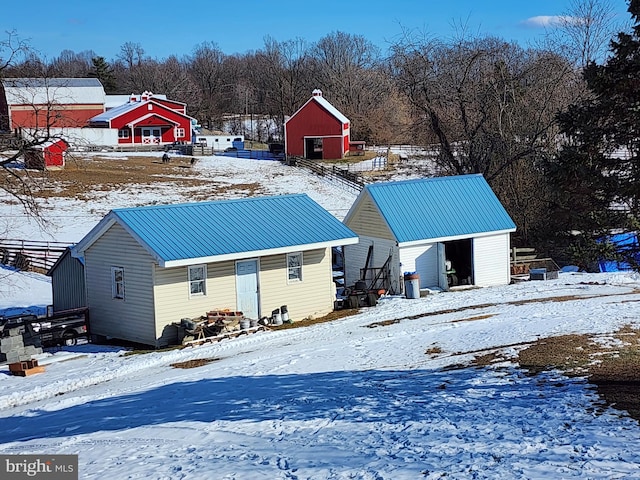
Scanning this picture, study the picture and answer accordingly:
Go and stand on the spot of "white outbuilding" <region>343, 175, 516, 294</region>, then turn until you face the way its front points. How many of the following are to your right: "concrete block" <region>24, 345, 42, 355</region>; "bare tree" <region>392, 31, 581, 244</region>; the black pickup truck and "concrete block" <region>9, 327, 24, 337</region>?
3

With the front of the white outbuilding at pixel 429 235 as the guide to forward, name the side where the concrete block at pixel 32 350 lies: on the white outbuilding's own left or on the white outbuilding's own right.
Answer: on the white outbuilding's own right

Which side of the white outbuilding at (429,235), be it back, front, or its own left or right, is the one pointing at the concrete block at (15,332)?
right

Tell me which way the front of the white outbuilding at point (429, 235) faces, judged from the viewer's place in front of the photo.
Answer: facing the viewer and to the right of the viewer

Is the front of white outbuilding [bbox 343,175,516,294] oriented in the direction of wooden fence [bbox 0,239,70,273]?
no

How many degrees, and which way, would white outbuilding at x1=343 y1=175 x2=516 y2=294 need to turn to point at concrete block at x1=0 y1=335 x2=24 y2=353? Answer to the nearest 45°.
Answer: approximately 90° to its right
